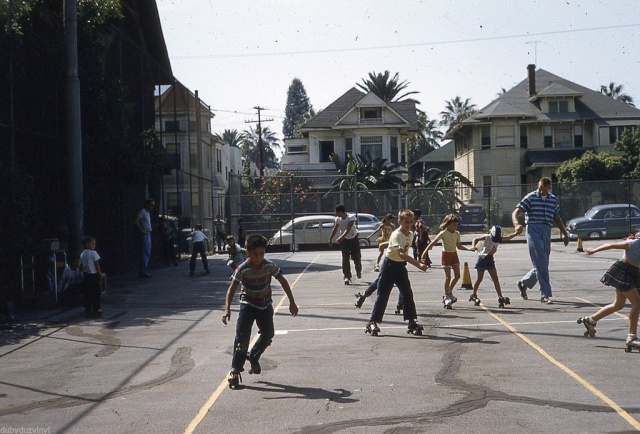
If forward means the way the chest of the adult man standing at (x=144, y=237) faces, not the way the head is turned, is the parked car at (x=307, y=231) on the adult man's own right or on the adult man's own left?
on the adult man's own left

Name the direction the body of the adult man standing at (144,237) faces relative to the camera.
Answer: to the viewer's right

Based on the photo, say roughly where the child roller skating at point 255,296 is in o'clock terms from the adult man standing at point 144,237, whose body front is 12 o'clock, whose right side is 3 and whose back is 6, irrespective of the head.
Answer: The child roller skating is roughly at 3 o'clock from the adult man standing.

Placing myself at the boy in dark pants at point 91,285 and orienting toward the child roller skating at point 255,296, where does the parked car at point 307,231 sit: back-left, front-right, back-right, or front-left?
back-left

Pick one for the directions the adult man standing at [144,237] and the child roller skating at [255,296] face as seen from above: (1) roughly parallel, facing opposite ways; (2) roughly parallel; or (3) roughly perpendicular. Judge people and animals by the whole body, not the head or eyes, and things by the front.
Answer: roughly perpendicular
